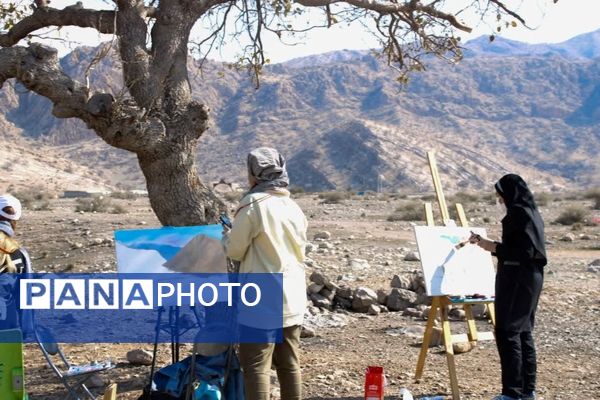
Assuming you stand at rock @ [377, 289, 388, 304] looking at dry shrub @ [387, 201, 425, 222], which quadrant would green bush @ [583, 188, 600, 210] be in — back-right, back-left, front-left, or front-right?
front-right

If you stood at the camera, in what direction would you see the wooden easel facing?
facing the viewer and to the right of the viewer

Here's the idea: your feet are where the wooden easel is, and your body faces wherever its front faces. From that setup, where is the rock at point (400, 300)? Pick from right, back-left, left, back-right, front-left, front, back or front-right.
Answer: back-left

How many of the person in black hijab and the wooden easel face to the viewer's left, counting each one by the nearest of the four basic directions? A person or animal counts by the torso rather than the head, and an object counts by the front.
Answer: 1

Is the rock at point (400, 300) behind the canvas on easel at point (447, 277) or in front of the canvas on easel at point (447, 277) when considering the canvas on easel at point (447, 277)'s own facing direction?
behind

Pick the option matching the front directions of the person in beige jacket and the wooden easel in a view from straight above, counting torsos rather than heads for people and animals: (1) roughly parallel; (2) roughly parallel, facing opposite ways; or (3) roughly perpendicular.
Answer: roughly parallel, facing opposite ways

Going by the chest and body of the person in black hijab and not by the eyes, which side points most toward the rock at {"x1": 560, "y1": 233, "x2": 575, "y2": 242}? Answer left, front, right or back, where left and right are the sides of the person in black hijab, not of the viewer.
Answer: right

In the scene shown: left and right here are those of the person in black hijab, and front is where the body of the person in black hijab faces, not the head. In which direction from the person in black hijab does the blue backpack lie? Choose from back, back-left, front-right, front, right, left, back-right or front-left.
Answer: front-left

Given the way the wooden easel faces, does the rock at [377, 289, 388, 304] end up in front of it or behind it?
behind

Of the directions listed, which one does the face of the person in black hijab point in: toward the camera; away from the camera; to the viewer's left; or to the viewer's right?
to the viewer's left

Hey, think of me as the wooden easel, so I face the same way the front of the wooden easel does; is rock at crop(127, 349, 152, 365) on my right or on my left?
on my right

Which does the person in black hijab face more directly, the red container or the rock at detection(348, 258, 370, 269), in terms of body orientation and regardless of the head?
the red container

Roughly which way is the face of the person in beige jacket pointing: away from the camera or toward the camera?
away from the camera

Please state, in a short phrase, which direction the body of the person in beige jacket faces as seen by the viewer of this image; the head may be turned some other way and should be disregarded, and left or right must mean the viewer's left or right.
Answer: facing away from the viewer and to the left of the viewer

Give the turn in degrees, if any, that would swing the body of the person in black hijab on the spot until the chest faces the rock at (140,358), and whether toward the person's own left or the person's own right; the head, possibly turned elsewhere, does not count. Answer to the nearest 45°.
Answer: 0° — they already face it

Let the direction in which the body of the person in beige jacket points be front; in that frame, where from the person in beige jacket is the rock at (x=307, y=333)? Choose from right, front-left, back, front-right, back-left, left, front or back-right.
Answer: front-right

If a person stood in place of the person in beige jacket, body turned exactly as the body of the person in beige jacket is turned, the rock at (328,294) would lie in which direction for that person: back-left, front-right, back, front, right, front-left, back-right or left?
front-right

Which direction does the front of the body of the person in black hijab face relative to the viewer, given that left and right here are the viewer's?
facing to the left of the viewer
